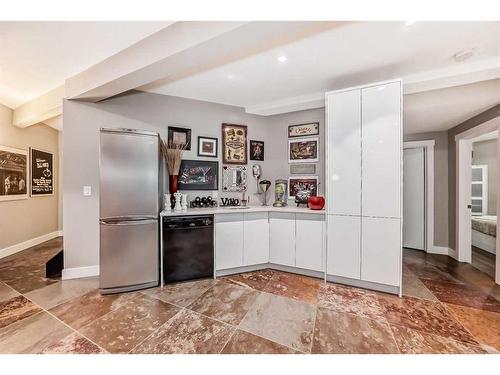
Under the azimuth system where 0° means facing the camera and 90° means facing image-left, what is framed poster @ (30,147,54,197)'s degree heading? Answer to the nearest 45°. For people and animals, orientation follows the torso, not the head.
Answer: approximately 315°

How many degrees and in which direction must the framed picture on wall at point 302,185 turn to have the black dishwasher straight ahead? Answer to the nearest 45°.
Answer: approximately 45° to its right

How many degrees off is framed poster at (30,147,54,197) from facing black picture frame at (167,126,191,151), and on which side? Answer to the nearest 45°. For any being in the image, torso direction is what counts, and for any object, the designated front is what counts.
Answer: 0° — it already faces it

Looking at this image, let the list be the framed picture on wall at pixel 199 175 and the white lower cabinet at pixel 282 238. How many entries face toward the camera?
2

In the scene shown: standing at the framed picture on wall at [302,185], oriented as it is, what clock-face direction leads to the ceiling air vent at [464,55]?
The ceiling air vent is roughly at 10 o'clock from the framed picture on wall.

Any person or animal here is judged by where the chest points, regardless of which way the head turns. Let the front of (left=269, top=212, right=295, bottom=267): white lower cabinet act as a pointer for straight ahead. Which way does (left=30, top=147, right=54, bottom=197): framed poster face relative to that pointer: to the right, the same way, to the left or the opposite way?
to the left

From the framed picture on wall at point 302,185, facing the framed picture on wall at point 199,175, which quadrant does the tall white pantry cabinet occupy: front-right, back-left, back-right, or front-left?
back-left

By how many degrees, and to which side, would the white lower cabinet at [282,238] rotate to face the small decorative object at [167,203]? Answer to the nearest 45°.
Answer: approximately 90° to its right

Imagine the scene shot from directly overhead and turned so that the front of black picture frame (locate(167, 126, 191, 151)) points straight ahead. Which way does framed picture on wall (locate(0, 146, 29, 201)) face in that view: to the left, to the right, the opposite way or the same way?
to the left
